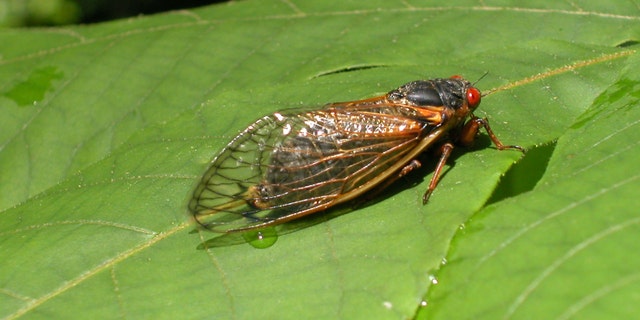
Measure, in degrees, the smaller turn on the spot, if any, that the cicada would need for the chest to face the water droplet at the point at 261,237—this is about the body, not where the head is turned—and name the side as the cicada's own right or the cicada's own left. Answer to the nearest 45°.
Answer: approximately 180°

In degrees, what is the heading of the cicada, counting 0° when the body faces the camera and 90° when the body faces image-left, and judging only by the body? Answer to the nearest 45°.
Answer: approximately 225°
